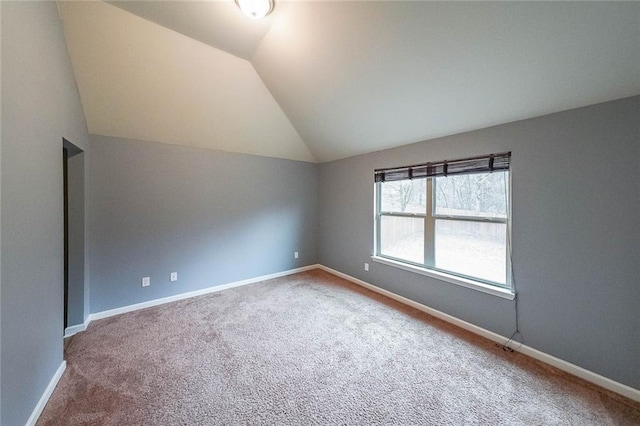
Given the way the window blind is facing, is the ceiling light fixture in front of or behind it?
in front

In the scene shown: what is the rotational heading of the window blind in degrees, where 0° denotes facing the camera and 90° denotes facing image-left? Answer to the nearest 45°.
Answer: approximately 45°
